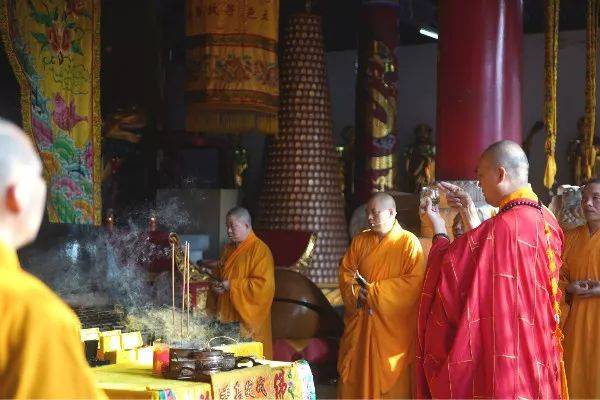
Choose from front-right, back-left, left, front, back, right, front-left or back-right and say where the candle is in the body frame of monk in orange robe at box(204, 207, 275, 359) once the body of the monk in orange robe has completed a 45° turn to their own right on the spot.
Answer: left

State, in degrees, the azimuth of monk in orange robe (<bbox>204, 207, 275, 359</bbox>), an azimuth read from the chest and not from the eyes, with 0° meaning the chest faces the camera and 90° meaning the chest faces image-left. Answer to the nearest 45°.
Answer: approximately 45°

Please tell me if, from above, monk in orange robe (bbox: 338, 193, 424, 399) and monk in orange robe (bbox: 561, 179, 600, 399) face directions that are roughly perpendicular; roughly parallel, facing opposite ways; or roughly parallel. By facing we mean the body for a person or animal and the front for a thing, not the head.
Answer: roughly parallel

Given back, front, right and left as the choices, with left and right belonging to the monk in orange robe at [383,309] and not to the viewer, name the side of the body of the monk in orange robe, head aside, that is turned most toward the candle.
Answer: front

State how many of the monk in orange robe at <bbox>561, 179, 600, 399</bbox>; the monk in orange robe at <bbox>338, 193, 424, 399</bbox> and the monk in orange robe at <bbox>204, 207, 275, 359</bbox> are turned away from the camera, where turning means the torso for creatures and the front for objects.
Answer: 0

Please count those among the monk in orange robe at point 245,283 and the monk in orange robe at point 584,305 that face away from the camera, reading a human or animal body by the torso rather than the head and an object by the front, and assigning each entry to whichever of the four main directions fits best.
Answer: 0

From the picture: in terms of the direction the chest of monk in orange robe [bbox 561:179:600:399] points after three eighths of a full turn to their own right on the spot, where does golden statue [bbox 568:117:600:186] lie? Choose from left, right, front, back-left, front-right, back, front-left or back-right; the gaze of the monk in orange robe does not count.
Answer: front

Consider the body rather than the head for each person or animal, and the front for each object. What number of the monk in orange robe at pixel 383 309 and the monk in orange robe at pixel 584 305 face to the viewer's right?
0

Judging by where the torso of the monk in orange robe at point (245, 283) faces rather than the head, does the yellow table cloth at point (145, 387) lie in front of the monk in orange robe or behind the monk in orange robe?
in front

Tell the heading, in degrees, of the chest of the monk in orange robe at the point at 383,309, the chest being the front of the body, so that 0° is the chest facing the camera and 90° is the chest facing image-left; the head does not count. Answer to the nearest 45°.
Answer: approximately 45°

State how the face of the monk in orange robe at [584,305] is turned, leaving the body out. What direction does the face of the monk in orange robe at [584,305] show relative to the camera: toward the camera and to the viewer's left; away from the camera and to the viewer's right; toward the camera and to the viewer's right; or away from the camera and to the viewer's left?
toward the camera and to the viewer's left

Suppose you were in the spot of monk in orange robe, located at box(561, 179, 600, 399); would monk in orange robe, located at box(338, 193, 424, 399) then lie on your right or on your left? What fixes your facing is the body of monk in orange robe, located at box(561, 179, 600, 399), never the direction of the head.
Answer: on your right

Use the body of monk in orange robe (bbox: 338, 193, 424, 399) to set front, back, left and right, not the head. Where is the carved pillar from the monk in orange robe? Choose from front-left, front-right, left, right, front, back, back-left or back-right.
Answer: back-right

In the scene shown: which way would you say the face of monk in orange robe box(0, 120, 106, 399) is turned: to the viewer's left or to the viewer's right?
to the viewer's right
